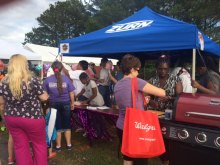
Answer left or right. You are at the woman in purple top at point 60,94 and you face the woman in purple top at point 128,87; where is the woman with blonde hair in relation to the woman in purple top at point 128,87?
right

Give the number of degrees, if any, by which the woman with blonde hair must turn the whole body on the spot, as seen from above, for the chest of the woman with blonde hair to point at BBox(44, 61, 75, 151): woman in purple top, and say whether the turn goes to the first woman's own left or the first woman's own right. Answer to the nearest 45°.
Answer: approximately 45° to the first woman's own right

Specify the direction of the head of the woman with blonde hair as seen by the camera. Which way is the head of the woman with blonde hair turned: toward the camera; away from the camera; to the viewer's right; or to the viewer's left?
away from the camera

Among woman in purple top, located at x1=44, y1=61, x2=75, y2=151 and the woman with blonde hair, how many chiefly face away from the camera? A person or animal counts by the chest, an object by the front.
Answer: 2

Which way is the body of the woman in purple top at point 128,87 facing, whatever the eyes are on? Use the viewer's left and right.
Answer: facing away from the viewer and to the right of the viewer

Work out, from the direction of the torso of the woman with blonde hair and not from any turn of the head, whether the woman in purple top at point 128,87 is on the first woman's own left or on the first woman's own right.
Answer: on the first woman's own right

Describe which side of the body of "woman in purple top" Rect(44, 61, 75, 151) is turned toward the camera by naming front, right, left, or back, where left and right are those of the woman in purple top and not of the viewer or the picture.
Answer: back

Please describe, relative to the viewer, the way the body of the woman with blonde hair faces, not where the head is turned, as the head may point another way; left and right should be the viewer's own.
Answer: facing away from the viewer

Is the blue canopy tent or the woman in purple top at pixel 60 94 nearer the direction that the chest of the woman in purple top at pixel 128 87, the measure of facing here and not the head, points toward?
the blue canopy tent

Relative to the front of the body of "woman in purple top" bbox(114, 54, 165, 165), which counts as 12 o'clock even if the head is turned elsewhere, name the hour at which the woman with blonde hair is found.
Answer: The woman with blonde hair is roughly at 8 o'clock from the woman in purple top.

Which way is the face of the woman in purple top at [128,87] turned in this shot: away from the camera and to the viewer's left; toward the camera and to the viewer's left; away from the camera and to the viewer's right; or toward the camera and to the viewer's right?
away from the camera and to the viewer's right
